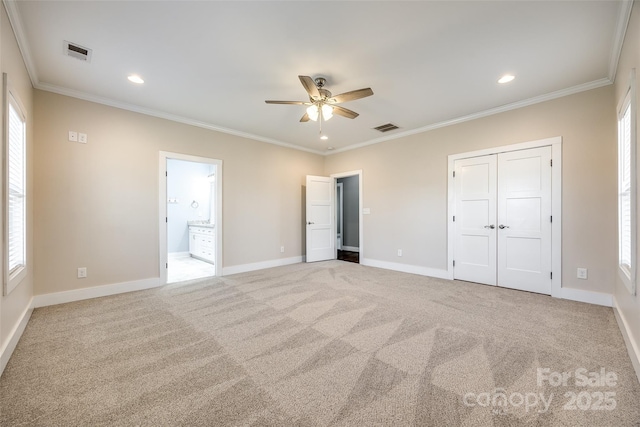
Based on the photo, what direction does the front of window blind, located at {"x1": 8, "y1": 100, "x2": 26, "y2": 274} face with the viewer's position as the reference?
facing to the right of the viewer
